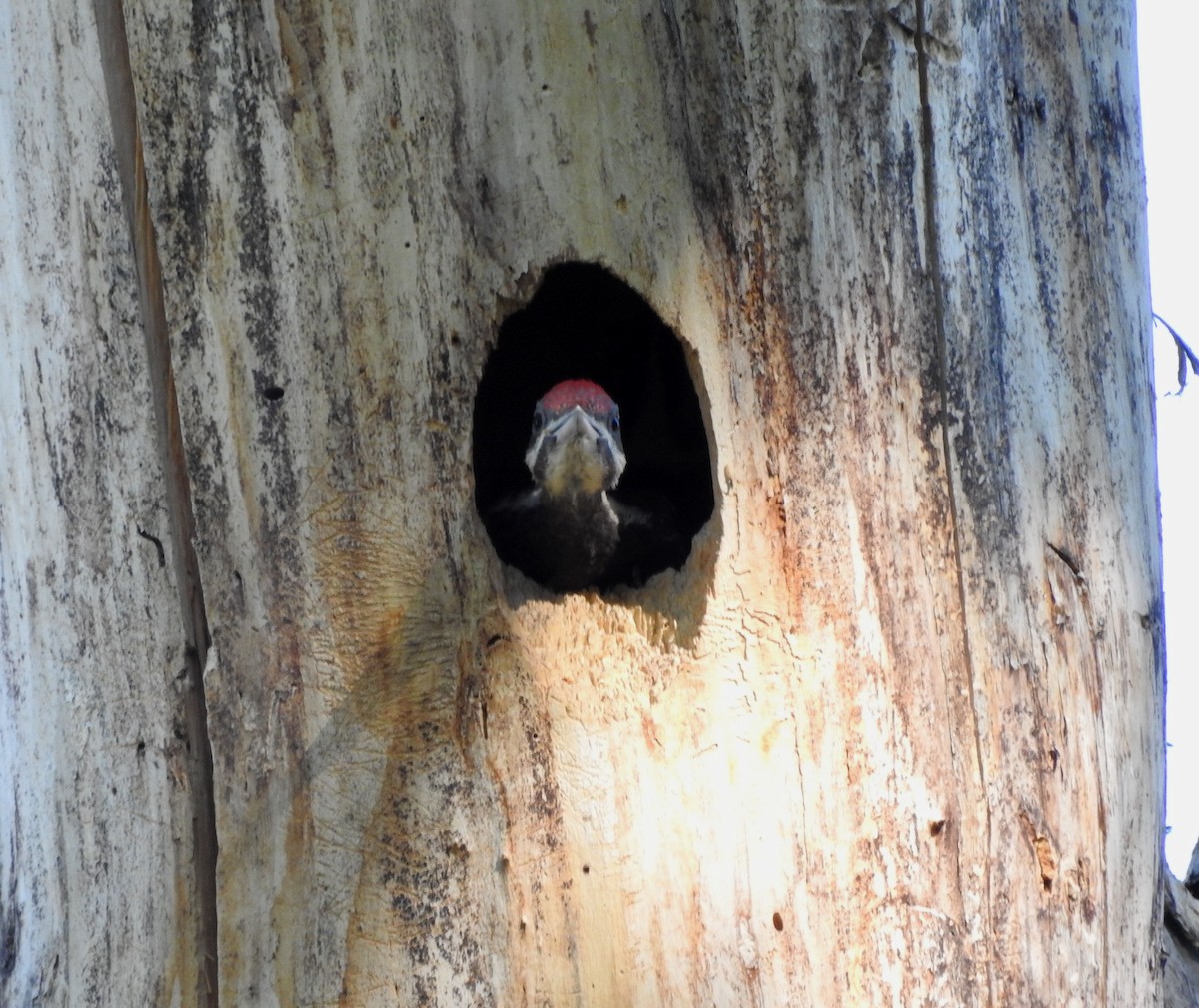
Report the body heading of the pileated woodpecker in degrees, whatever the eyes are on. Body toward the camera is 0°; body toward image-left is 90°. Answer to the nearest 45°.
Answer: approximately 0°
